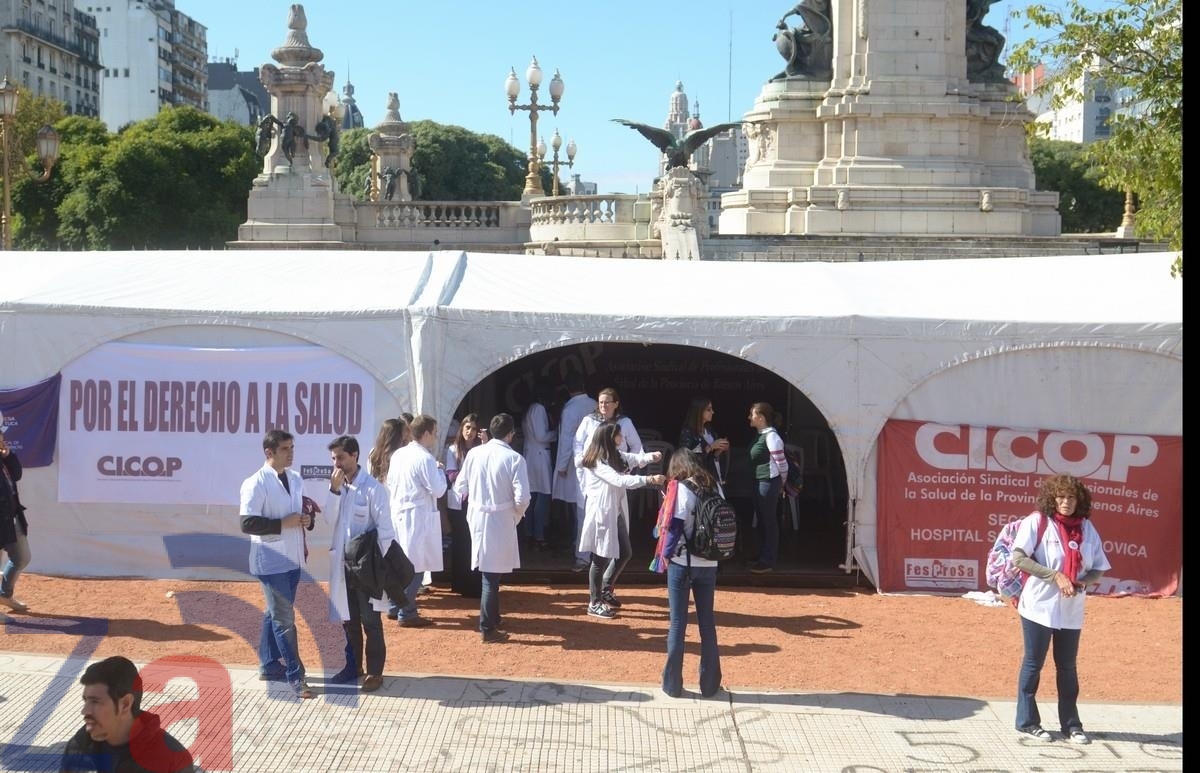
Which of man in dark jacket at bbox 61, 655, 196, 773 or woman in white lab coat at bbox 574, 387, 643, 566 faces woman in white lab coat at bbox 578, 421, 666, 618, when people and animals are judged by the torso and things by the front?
the woman in white lab coat at bbox 574, 387, 643, 566

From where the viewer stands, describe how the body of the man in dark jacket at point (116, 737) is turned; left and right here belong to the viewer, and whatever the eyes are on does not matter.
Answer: facing the viewer and to the left of the viewer

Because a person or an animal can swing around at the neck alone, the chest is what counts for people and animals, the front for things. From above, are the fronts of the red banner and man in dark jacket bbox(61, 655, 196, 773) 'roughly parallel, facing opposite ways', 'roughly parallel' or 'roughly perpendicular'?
roughly parallel

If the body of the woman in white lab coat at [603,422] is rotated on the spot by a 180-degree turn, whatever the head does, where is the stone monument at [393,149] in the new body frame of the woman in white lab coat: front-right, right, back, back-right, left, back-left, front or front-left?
front

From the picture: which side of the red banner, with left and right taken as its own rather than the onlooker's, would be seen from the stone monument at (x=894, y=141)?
back

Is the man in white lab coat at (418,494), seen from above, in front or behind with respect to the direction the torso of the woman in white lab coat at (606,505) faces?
behind

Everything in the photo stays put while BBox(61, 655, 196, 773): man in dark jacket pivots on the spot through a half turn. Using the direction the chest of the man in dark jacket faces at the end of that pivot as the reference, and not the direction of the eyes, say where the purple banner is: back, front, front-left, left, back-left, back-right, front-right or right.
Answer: front-left

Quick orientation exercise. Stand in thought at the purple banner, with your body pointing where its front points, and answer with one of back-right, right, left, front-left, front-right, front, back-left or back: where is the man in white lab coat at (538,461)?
left

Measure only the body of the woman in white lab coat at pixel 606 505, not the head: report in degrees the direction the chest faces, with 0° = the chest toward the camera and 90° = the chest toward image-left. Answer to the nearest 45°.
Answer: approximately 270°

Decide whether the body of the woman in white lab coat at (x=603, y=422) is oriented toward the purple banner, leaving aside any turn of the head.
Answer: no

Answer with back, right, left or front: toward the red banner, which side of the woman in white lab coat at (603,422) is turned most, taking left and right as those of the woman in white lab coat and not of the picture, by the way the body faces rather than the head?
left

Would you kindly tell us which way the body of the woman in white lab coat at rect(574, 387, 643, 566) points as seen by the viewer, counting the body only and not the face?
toward the camera

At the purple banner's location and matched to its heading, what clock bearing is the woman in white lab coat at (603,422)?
The woman in white lab coat is roughly at 10 o'clock from the purple banner.

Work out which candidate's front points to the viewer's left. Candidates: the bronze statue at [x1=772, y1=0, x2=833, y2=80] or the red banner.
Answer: the bronze statue

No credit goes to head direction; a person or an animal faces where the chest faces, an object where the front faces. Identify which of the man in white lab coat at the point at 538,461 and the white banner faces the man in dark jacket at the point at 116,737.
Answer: the white banner

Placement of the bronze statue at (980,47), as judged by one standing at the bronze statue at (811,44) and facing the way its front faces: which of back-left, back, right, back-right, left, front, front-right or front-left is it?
back
